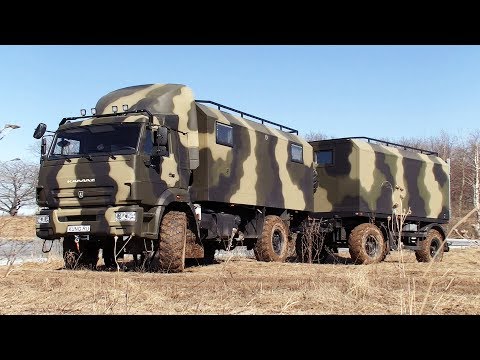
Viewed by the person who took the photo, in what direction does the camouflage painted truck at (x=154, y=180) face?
facing the viewer and to the left of the viewer
